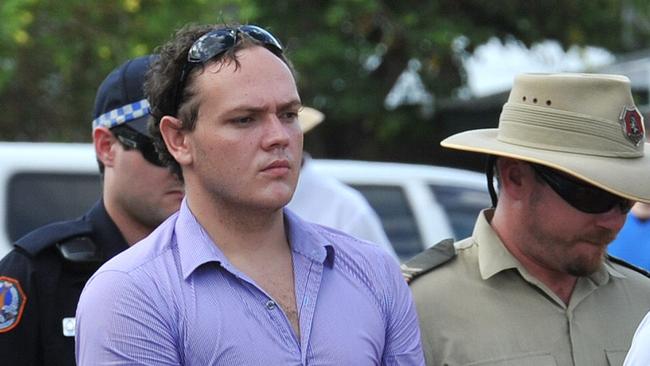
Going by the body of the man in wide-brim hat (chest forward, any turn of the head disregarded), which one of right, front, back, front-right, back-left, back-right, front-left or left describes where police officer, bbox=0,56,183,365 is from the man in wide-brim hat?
back-right

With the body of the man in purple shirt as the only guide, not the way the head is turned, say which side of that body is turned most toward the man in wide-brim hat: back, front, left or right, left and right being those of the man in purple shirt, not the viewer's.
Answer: left

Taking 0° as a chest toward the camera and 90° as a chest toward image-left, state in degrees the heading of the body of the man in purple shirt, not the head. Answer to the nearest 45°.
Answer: approximately 315°

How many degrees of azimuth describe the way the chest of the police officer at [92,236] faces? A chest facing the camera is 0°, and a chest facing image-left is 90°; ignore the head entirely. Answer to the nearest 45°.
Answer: approximately 315°

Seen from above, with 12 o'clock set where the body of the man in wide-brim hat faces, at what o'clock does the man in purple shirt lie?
The man in purple shirt is roughly at 3 o'clock from the man in wide-brim hat.
